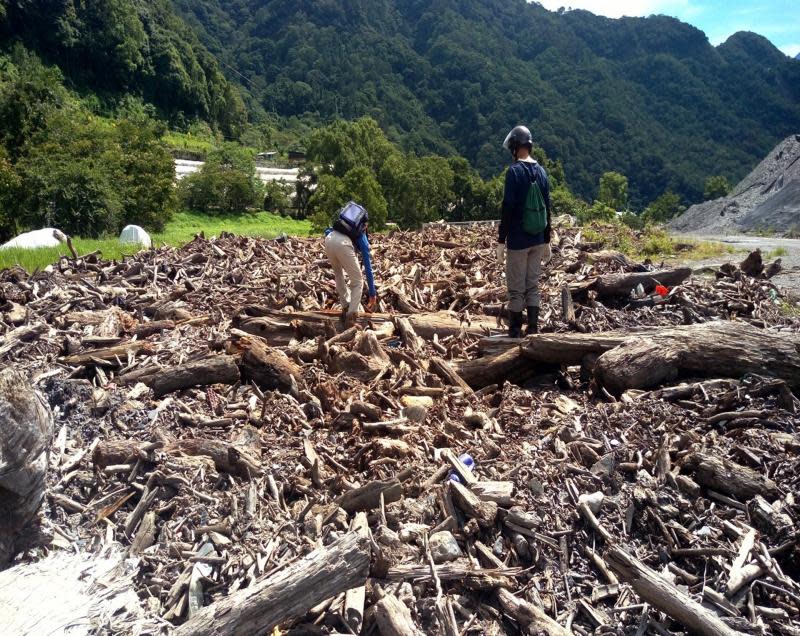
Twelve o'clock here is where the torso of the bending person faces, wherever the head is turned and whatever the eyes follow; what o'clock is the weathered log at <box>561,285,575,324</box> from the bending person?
The weathered log is roughly at 2 o'clock from the bending person.

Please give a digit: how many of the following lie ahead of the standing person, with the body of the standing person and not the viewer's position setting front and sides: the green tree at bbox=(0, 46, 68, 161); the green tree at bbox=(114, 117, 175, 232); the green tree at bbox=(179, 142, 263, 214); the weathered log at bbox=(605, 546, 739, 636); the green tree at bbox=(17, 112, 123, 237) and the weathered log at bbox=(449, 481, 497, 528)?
4

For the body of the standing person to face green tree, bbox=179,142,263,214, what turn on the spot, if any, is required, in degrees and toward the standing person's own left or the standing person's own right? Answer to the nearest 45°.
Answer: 0° — they already face it

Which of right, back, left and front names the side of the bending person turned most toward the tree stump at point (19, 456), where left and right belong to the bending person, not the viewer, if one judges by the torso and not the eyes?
back

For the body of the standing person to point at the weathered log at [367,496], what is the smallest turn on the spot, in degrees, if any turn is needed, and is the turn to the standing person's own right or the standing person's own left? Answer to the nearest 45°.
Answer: approximately 135° to the standing person's own left

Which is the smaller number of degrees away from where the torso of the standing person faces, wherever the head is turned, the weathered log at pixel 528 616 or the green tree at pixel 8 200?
the green tree

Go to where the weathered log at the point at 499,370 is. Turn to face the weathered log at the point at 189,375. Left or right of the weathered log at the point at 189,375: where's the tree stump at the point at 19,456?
left

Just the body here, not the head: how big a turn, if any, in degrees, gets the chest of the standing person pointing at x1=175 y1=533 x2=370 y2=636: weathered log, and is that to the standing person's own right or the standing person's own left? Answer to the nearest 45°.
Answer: approximately 135° to the standing person's own left

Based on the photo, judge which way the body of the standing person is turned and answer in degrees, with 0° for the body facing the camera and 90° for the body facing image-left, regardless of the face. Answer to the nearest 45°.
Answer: approximately 135°

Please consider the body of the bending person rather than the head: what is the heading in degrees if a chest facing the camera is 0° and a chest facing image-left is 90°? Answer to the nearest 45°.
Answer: approximately 225°

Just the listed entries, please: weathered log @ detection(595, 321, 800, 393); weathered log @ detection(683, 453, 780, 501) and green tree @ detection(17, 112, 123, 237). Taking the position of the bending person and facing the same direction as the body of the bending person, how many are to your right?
2

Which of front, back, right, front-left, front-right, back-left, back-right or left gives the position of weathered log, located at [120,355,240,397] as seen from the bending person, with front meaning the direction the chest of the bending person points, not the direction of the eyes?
back

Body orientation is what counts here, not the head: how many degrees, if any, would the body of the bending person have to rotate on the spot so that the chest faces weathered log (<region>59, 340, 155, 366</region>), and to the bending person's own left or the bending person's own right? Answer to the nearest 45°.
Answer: approximately 135° to the bending person's own left
